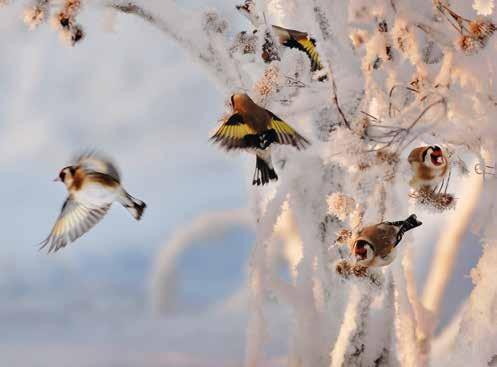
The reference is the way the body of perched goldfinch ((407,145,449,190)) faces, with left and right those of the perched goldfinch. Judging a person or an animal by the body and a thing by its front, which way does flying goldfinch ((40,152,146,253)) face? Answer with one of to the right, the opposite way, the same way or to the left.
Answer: to the right

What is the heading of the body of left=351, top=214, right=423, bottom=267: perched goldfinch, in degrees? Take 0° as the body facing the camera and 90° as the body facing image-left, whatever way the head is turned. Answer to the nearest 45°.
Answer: approximately 45°

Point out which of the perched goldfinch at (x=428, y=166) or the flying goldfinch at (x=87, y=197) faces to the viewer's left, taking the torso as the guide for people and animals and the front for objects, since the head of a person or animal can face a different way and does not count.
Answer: the flying goldfinch

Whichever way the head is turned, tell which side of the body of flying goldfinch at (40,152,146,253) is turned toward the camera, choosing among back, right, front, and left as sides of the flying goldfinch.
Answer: left
